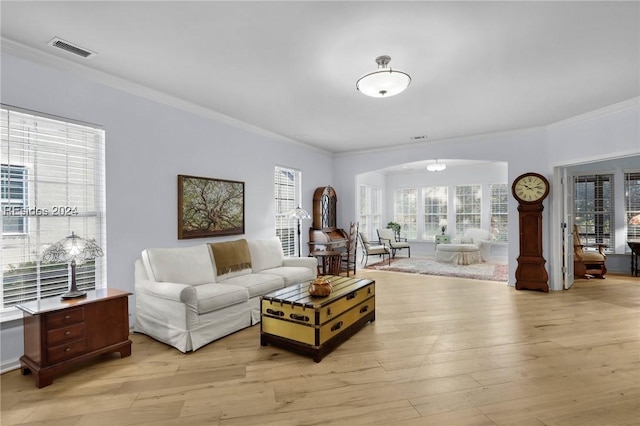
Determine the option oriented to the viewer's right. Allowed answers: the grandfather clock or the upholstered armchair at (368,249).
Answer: the upholstered armchair

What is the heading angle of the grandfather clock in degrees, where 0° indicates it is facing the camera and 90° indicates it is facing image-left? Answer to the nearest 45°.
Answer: approximately 0°

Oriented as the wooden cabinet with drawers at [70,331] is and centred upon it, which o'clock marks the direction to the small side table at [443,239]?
The small side table is roughly at 10 o'clock from the wooden cabinet with drawers.

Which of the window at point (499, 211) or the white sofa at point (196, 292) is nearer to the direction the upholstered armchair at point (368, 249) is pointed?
the window

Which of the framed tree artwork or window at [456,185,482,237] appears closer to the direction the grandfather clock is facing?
the framed tree artwork

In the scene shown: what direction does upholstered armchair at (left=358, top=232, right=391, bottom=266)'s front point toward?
to the viewer's right

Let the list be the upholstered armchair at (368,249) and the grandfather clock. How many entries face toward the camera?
1

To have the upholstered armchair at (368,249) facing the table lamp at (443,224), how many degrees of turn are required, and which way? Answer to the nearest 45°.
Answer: approximately 45° to its left

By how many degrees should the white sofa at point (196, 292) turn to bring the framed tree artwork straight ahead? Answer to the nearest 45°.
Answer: approximately 135° to its left

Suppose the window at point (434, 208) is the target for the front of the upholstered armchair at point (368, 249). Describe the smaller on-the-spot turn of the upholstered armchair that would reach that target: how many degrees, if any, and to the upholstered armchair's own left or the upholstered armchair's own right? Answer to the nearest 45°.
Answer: approximately 45° to the upholstered armchair's own left

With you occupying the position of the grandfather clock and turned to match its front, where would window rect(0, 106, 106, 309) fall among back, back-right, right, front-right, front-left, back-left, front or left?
front-right

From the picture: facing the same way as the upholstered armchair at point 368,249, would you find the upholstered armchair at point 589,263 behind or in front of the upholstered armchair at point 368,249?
in front

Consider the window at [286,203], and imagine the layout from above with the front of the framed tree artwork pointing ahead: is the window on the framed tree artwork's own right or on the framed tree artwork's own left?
on the framed tree artwork's own left
